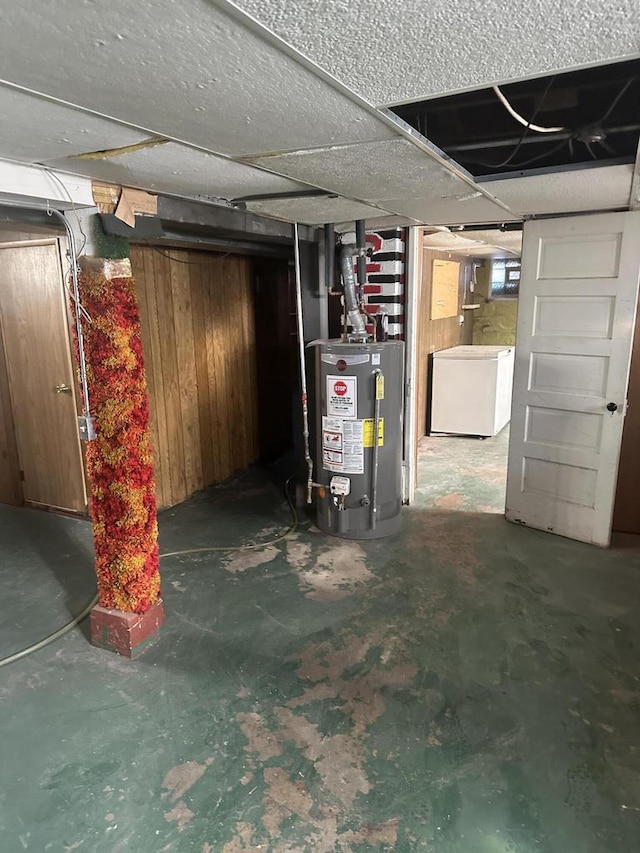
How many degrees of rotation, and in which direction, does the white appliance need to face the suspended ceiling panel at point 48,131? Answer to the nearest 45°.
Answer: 0° — it already faces it

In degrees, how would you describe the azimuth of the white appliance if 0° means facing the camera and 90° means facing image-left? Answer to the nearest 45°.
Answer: approximately 0°

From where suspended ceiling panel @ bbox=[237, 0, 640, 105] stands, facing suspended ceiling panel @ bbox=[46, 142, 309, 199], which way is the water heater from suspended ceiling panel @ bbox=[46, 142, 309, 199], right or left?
right

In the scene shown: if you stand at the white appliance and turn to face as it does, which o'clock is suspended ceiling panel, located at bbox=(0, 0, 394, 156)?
The suspended ceiling panel is roughly at 12 o'clock from the white appliance.

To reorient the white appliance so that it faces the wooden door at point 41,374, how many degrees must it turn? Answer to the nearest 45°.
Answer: approximately 45° to its right

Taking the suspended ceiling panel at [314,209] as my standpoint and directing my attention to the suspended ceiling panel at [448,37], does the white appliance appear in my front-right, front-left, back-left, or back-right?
back-left

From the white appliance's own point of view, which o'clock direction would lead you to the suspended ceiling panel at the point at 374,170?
The suspended ceiling panel is roughly at 12 o'clock from the white appliance.

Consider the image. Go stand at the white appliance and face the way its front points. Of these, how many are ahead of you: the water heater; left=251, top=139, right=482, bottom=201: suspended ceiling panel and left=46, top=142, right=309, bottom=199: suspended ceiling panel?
3

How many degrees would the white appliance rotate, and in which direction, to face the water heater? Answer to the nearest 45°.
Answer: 0° — it already faces it

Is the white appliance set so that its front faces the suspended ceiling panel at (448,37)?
yes
